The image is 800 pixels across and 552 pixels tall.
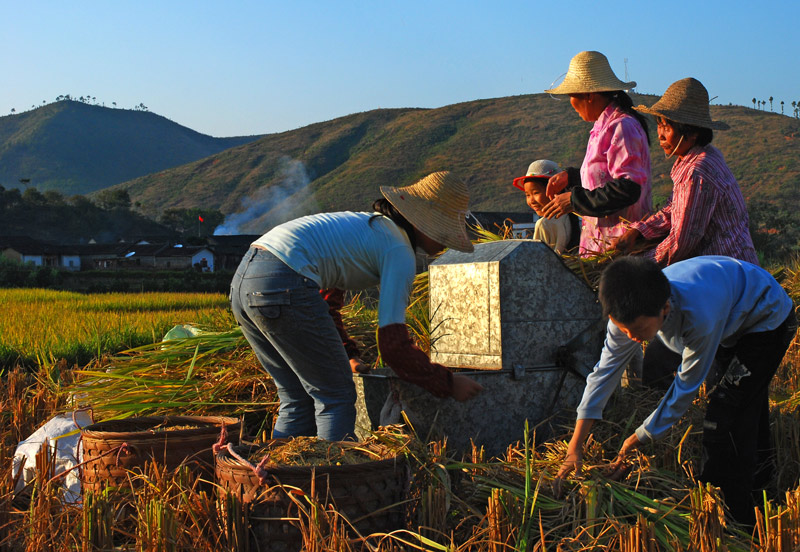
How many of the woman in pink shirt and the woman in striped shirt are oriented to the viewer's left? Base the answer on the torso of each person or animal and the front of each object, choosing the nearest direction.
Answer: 2

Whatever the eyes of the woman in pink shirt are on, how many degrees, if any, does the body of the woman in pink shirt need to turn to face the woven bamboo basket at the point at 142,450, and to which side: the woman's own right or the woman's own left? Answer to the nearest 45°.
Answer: approximately 45° to the woman's own left

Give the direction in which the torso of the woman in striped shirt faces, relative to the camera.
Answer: to the viewer's left

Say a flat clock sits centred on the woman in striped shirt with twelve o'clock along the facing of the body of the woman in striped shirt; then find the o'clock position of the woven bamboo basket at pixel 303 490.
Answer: The woven bamboo basket is roughly at 10 o'clock from the woman in striped shirt.

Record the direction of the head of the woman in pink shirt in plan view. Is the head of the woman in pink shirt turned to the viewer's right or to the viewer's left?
to the viewer's left

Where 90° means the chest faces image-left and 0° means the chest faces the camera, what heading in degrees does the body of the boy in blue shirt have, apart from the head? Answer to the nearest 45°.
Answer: approximately 45°

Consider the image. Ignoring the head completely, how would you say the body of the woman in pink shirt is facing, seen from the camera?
to the viewer's left

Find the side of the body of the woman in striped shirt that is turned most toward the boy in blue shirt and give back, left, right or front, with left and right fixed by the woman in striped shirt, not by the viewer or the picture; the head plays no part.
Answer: left

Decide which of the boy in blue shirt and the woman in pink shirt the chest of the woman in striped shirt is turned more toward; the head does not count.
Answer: the woman in pink shirt
